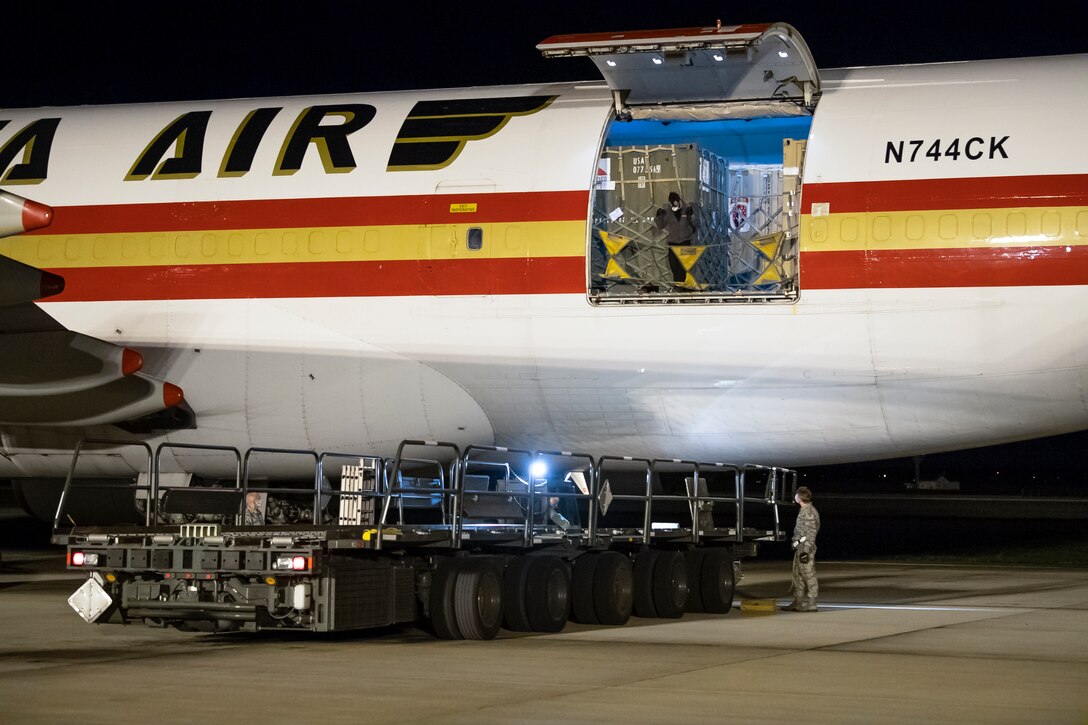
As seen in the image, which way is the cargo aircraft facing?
to the viewer's left

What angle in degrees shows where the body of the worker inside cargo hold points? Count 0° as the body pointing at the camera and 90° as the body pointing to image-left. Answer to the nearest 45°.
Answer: approximately 0°
